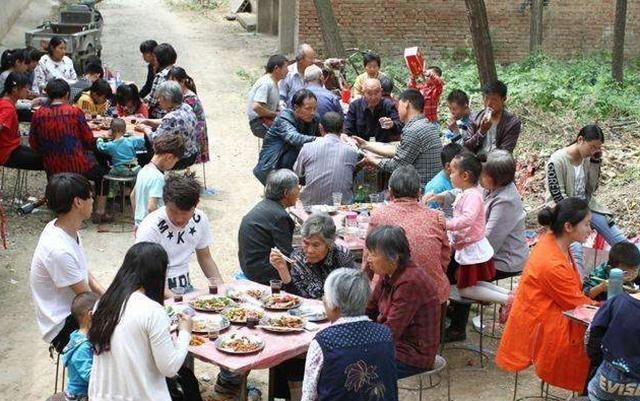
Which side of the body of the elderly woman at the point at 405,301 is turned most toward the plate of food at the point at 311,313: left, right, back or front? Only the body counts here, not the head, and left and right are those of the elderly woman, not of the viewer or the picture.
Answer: front

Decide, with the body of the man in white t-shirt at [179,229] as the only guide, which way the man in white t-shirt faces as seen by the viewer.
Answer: toward the camera

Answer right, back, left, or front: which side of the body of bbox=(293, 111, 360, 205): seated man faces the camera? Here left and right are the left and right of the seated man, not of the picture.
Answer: back

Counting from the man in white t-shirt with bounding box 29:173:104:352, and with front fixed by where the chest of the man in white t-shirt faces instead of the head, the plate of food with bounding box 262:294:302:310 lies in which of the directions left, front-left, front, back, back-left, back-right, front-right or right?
front

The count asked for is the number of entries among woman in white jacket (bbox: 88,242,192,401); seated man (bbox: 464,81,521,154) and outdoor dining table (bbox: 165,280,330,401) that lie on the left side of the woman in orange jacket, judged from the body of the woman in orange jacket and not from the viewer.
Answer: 1

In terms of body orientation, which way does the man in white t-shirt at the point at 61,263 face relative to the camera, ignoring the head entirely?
to the viewer's right

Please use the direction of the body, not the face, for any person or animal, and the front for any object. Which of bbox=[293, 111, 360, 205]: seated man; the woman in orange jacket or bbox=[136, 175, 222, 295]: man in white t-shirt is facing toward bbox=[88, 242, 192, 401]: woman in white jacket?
the man in white t-shirt

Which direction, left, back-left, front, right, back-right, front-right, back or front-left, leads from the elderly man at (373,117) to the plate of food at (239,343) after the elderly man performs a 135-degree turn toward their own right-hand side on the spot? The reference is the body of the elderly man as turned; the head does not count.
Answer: back-left

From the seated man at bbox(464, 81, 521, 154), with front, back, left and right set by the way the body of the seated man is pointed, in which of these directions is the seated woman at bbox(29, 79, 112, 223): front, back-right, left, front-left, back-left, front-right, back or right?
front-right

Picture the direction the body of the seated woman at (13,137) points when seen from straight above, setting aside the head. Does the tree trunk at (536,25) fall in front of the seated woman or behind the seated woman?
in front

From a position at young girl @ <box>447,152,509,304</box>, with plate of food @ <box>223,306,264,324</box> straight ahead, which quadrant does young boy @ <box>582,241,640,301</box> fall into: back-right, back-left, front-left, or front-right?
back-left

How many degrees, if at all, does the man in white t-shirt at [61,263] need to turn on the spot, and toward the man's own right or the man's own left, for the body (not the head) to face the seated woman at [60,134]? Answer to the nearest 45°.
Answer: approximately 90° to the man's own left

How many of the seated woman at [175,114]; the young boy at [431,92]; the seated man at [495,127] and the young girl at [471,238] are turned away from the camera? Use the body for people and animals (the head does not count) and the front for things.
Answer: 0

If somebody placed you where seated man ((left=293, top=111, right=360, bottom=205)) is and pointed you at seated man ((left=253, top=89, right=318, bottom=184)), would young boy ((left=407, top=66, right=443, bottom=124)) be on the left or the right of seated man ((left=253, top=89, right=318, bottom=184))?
right

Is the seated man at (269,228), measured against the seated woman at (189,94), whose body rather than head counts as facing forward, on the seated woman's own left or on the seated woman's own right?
on the seated woman's own left

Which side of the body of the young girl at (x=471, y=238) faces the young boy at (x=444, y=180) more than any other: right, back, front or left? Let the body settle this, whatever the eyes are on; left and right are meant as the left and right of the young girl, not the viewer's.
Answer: right

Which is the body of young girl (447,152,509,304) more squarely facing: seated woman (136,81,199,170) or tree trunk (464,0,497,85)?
the seated woman

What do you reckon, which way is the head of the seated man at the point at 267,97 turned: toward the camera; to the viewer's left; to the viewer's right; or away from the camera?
to the viewer's right

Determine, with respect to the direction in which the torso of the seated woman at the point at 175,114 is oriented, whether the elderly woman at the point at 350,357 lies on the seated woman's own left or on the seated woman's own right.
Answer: on the seated woman's own left

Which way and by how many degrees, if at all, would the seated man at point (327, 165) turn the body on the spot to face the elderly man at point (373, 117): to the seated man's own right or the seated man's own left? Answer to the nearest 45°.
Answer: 0° — they already face them

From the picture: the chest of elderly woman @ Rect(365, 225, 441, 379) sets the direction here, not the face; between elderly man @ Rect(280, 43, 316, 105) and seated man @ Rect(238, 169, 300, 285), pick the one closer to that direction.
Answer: the seated man
